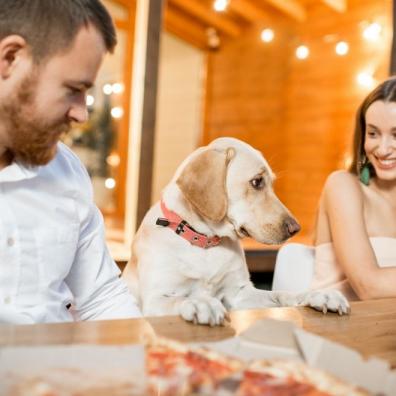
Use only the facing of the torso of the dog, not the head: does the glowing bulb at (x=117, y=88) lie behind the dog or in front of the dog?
behind

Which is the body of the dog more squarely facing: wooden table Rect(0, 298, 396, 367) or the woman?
the wooden table

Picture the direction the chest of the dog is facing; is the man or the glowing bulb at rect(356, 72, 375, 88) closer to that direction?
the man

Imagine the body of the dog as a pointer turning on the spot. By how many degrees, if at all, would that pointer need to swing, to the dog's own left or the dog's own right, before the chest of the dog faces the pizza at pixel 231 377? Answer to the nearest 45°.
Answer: approximately 45° to the dog's own right

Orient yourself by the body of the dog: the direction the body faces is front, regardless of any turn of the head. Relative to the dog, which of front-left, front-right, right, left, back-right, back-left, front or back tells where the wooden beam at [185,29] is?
back-left

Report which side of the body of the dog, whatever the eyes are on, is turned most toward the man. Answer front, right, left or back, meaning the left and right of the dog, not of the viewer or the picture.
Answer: right

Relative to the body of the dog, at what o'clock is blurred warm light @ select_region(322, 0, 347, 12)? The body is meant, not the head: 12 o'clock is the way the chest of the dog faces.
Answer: The blurred warm light is roughly at 8 o'clock from the dog.

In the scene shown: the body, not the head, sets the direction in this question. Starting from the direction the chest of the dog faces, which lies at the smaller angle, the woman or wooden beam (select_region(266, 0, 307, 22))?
the woman

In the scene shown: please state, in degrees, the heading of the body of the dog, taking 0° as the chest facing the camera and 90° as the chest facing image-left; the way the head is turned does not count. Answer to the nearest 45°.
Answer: approximately 315°

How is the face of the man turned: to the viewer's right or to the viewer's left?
to the viewer's right

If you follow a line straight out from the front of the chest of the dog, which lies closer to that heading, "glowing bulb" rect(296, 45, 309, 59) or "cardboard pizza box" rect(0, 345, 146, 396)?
the cardboard pizza box

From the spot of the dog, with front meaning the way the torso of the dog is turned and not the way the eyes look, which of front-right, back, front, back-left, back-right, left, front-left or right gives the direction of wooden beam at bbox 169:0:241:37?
back-left
